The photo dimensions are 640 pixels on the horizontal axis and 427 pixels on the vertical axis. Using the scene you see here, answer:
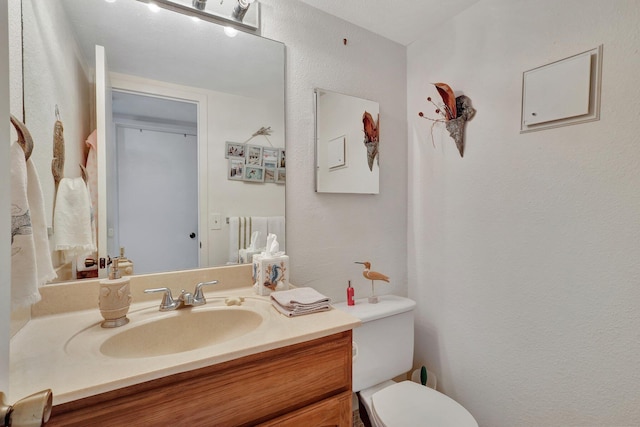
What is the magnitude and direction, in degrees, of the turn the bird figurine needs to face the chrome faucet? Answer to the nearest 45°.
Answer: approximately 45° to its left

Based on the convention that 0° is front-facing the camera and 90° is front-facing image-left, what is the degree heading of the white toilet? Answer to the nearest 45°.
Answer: approximately 315°

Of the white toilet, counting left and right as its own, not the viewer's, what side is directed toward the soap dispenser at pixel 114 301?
right

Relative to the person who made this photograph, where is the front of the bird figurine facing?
facing to the left of the viewer

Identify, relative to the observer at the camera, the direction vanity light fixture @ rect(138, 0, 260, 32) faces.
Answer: facing the viewer and to the right of the viewer

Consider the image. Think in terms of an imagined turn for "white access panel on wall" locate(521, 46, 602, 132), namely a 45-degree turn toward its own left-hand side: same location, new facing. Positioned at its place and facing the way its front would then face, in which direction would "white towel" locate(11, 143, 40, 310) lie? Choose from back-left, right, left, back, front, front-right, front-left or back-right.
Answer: front-right

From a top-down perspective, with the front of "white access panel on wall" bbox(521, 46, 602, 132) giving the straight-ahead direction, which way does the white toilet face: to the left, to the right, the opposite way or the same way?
to the left
